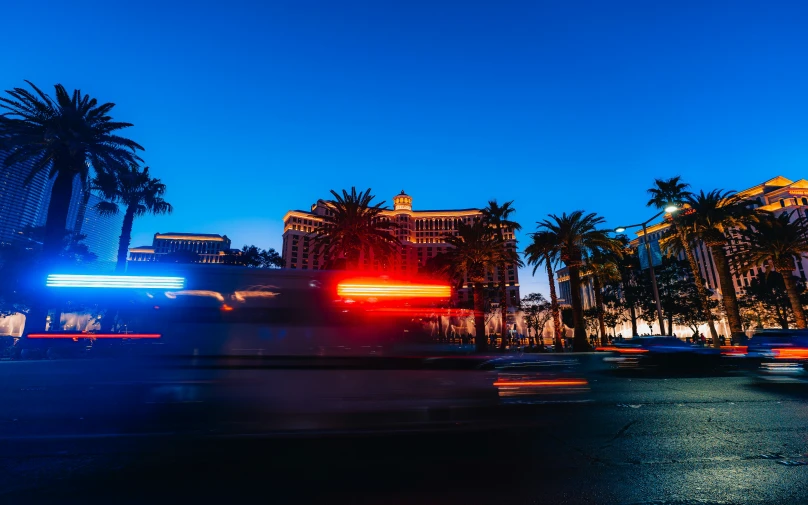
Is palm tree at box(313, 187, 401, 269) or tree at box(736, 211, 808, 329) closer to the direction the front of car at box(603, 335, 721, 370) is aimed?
the tree

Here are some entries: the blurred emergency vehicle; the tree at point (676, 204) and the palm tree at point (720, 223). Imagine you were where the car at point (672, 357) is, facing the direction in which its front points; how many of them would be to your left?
2

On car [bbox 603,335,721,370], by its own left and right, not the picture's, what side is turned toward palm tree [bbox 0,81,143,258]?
back

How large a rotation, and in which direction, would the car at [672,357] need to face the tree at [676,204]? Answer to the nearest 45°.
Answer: approximately 90° to its left

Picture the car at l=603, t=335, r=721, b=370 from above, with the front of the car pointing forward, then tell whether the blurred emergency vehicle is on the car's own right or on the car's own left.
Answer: on the car's own right

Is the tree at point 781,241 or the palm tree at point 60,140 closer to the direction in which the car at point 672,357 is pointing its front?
the tree

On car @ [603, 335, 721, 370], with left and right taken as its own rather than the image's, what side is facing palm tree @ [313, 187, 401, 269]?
back

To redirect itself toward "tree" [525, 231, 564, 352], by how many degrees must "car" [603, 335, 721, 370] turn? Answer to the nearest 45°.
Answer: approximately 90° to its left

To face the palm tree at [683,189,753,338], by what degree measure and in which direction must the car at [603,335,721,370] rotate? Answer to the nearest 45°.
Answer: approximately 90° to its left

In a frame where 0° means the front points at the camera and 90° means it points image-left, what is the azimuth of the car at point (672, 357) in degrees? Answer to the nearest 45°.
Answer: approximately 270°
